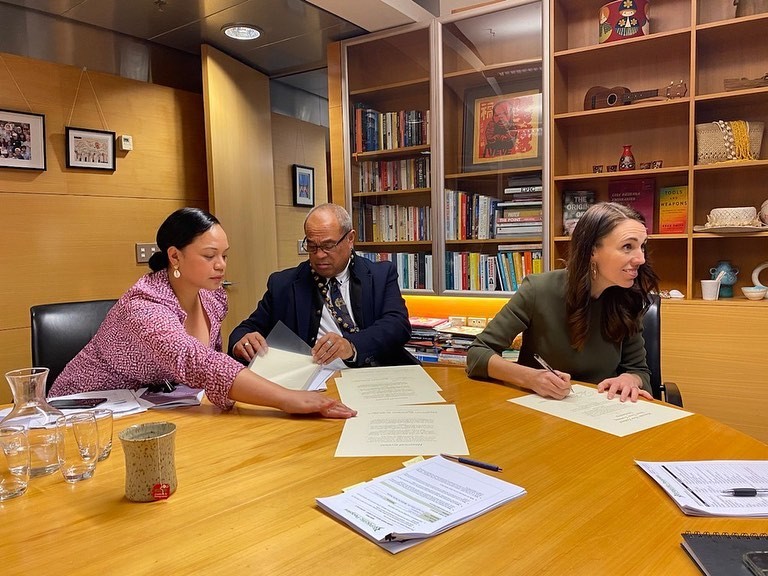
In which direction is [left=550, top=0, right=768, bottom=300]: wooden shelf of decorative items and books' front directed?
toward the camera

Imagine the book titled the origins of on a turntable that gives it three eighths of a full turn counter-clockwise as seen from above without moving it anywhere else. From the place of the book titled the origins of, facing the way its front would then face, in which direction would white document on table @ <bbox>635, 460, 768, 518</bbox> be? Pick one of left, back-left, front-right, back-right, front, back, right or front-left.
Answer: back-right

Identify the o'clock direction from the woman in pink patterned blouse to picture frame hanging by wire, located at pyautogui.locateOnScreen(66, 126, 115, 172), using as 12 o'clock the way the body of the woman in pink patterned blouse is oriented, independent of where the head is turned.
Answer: The picture frame hanging by wire is roughly at 7 o'clock from the woman in pink patterned blouse.

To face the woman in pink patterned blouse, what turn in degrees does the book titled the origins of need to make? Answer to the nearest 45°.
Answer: approximately 45° to its right

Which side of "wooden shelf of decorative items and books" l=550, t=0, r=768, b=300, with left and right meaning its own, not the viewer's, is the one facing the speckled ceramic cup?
front

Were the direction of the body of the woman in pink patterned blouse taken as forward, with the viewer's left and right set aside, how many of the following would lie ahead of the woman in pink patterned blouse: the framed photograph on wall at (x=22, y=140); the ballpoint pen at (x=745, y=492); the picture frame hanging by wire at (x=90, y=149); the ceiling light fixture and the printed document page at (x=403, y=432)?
2

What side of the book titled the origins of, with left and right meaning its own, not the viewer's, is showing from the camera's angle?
front

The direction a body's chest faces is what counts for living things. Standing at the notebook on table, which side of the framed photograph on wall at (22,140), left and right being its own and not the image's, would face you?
front

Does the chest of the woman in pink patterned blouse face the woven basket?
no

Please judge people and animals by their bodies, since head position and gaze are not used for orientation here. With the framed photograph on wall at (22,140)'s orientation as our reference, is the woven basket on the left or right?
on its left

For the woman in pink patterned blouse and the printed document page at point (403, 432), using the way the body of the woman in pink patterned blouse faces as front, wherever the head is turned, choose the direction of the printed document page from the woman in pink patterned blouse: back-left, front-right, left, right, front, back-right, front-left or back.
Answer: front

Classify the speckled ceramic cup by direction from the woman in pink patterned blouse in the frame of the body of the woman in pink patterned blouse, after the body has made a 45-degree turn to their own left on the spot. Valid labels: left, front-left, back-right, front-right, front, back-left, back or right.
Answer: right
